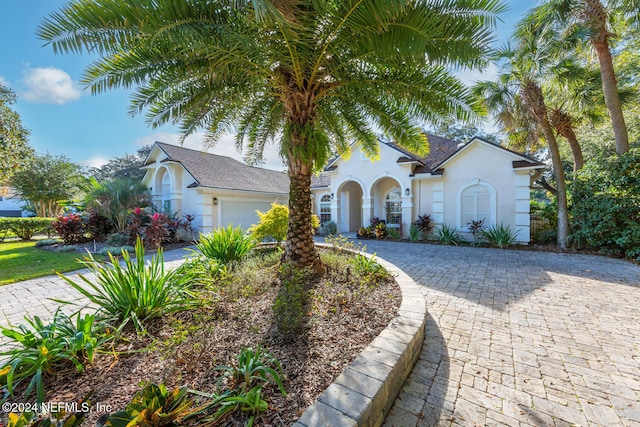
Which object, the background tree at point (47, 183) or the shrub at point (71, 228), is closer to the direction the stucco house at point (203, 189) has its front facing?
the shrub

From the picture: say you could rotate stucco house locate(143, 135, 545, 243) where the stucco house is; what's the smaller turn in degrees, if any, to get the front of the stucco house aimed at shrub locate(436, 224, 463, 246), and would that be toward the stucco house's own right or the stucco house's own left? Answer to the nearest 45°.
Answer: approximately 90° to the stucco house's own left

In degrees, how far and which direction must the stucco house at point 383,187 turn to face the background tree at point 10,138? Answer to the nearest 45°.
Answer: approximately 45° to its right

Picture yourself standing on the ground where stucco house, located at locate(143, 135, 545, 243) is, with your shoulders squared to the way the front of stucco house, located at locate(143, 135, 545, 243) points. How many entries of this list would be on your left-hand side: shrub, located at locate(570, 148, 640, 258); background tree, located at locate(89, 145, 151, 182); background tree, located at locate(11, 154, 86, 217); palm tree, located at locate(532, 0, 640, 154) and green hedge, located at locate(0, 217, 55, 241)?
2

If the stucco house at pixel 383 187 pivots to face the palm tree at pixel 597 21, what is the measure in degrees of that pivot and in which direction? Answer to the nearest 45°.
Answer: approximately 90° to its left

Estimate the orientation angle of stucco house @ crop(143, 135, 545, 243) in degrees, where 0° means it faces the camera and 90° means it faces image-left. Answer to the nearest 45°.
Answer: approximately 45°

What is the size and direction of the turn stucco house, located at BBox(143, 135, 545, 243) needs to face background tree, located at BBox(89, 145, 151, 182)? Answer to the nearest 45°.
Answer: approximately 90° to its right

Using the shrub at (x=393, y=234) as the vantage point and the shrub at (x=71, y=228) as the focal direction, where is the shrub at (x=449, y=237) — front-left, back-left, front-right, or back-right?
back-left
